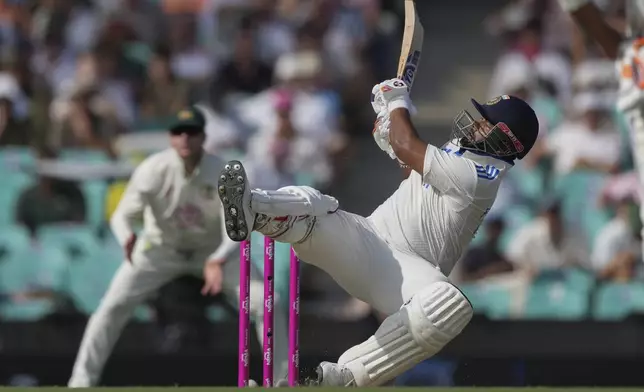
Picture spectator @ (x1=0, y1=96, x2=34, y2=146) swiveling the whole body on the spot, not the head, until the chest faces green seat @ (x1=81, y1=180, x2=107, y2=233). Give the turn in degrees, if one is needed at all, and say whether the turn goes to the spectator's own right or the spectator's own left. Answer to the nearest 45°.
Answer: approximately 45° to the spectator's own left

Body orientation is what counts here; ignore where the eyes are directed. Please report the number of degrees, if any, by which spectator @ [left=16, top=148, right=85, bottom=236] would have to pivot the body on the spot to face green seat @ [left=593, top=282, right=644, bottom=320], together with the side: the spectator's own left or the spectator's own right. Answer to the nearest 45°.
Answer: approximately 90° to the spectator's own left

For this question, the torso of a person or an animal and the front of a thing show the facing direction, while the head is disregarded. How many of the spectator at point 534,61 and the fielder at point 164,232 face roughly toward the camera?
2

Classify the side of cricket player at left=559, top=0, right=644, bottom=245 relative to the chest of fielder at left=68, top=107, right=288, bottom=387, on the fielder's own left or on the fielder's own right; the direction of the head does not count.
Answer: on the fielder's own left

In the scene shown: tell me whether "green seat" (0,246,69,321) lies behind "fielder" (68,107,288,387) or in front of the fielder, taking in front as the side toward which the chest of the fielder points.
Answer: behind

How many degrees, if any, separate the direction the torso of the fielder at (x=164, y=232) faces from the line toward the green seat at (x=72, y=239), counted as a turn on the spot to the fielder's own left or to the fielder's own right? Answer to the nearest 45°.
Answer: approximately 135° to the fielder's own right

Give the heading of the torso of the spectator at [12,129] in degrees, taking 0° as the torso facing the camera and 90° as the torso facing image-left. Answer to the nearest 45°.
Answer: approximately 0°
